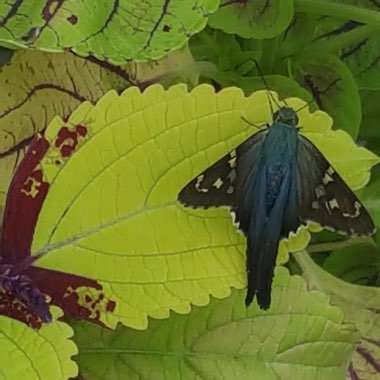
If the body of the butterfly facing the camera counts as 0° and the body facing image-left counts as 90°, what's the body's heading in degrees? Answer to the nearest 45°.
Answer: approximately 180°
